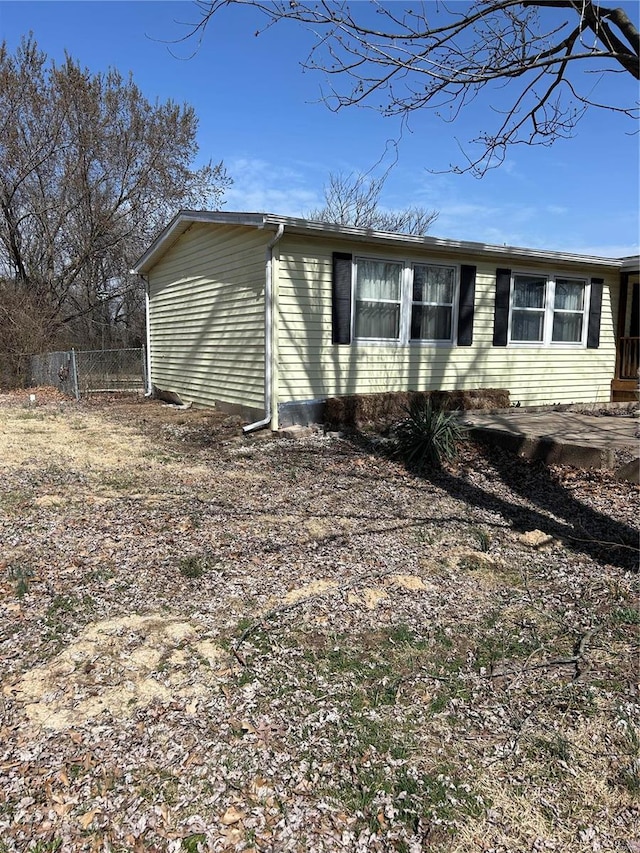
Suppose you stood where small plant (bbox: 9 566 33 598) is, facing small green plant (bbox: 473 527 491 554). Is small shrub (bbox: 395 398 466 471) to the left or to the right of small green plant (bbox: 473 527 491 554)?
left

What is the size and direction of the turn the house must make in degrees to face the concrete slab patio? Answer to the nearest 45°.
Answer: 0° — it already faces it

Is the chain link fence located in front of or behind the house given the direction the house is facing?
behind

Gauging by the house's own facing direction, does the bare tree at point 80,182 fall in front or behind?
behind

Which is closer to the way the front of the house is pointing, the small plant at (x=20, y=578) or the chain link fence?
the small plant

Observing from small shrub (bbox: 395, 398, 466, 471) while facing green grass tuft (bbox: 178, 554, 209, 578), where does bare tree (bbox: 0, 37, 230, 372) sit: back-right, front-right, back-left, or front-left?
back-right

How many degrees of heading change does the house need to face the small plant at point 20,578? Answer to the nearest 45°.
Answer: approximately 45° to its right

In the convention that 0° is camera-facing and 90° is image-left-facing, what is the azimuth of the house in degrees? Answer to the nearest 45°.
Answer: approximately 315°

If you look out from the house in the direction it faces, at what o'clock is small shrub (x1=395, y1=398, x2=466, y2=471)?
The small shrub is roughly at 1 o'clock from the house.
